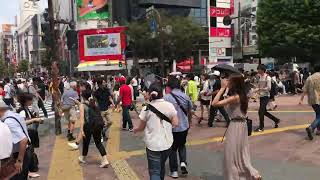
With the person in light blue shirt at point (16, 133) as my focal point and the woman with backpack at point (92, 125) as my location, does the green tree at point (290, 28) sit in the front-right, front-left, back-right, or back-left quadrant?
back-left

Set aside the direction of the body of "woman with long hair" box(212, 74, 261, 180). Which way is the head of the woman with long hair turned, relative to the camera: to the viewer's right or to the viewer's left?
to the viewer's left

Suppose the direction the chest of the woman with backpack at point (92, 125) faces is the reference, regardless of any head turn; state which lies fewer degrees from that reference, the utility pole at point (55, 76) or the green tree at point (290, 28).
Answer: the utility pole

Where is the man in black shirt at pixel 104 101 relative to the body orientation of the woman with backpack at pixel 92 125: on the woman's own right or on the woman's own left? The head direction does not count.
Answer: on the woman's own right

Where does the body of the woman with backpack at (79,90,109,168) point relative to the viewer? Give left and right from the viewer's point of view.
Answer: facing away from the viewer and to the left of the viewer

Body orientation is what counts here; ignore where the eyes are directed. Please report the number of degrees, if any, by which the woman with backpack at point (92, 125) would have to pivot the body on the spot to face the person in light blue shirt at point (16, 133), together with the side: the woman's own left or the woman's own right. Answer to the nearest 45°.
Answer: approximately 135° to the woman's own left

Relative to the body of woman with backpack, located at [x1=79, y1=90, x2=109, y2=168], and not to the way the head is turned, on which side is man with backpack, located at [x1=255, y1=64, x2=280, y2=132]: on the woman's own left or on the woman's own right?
on the woman's own right

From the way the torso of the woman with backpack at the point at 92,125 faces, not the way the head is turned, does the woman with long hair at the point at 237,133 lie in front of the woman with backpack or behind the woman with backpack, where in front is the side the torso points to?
behind
